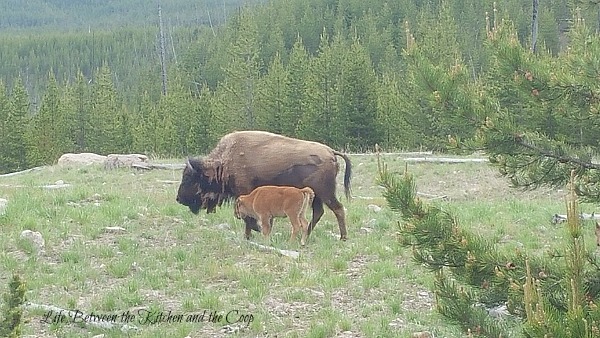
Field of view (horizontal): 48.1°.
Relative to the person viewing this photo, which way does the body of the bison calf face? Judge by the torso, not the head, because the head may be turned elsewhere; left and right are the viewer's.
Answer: facing to the left of the viewer

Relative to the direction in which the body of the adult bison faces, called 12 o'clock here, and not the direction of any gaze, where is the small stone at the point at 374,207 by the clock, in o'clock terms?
The small stone is roughly at 5 o'clock from the adult bison.

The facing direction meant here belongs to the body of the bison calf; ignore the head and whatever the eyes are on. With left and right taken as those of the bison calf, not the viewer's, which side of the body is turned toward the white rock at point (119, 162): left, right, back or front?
right

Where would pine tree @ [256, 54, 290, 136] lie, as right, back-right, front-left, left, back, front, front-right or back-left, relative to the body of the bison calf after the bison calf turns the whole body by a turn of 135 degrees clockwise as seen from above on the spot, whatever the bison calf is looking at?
front-left

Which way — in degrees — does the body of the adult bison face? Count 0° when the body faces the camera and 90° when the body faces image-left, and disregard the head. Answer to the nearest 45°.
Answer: approximately 90°

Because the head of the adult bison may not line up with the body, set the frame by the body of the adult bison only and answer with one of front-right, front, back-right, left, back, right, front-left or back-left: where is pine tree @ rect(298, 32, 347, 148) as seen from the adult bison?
right

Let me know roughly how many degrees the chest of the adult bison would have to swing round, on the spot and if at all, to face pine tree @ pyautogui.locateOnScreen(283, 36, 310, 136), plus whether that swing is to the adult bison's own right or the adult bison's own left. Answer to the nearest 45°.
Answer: approximately 90° to the adult bison's own right

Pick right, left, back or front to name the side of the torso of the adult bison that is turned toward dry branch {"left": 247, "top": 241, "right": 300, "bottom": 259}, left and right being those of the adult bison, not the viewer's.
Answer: left

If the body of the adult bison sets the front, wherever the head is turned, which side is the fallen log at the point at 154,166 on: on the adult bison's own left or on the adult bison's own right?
on the adult bison's own right

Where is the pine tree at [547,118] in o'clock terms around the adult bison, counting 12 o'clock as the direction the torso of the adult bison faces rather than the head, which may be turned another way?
The pine tree is roughly at 8 o'clock from the adult bison.

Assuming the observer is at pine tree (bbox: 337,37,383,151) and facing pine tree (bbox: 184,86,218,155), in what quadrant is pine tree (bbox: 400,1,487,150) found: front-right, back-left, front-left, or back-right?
back-left

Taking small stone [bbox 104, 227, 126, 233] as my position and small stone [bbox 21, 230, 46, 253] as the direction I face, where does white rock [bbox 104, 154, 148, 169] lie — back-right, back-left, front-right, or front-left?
back-right
